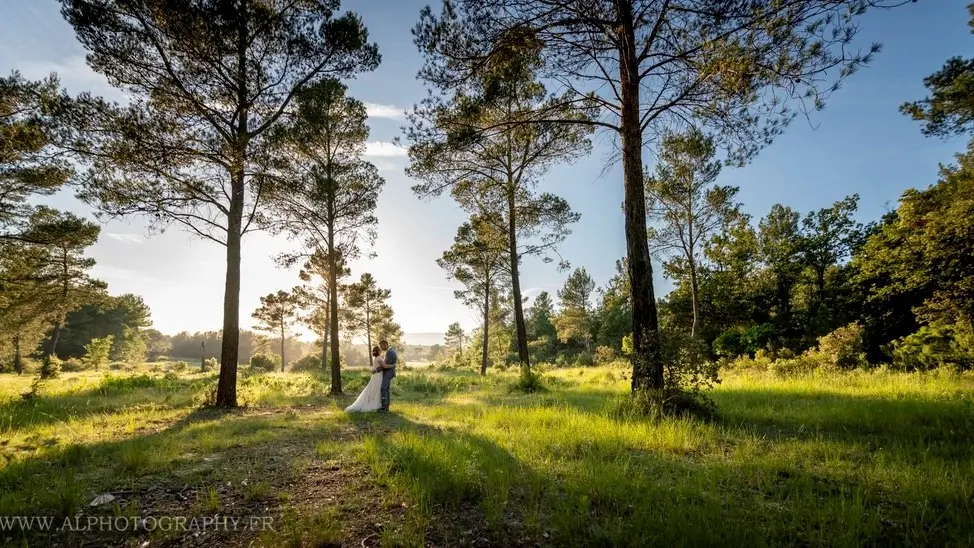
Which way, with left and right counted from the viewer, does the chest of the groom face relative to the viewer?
facing to the left of the viewer

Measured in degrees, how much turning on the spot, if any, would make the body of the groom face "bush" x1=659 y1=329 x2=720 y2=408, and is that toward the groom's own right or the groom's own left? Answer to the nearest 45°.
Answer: approximately 135° to the groom's own left

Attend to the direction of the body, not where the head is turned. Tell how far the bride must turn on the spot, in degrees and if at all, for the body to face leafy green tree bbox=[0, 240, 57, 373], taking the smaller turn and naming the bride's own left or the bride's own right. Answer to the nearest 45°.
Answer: approximately 135° to the bride's own left

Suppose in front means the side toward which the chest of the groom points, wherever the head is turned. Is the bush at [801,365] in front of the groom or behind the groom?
behind

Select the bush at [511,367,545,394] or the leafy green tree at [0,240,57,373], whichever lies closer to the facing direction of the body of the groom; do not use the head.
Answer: the leafy green tree

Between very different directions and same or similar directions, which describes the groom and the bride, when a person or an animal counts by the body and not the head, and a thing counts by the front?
very different directions

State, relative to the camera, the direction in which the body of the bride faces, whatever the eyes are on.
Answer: to the viewer's right

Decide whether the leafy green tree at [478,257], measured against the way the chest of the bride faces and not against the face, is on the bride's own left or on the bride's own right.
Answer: on the bride's own left

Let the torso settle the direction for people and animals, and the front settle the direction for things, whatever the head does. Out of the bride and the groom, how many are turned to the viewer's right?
1

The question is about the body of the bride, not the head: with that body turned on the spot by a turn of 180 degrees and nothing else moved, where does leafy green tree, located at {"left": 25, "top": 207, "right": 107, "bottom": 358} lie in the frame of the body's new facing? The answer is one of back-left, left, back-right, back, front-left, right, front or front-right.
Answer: front-right
